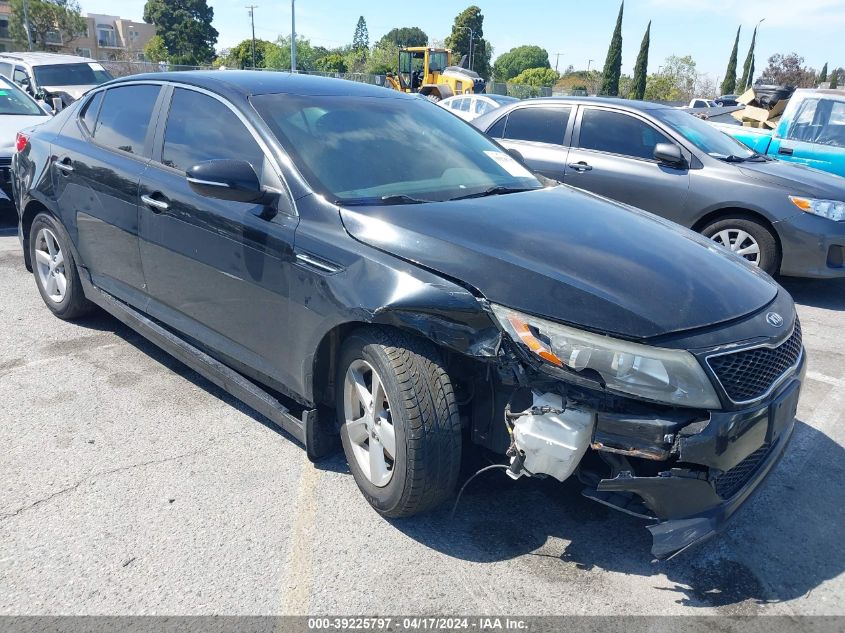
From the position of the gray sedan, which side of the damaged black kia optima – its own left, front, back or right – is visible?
left

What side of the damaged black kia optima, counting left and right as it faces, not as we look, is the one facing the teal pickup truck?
left

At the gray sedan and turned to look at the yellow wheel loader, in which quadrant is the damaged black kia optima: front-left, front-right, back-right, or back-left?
back-left
